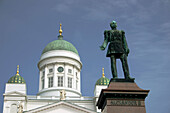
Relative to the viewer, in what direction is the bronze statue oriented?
toward the camera
